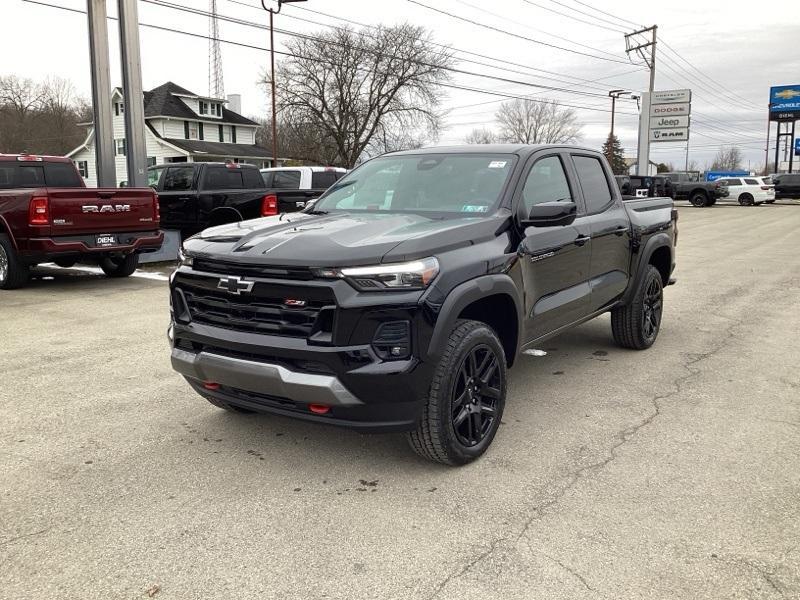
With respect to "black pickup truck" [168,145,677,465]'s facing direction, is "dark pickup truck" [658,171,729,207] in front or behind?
behind

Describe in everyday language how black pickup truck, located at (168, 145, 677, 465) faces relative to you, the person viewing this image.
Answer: facing the viewer and to the left of the viewer

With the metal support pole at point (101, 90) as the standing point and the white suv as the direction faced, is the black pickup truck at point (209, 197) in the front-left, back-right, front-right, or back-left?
front-right

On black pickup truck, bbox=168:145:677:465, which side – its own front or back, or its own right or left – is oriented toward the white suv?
back

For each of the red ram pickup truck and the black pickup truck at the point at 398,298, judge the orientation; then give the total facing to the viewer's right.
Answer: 0

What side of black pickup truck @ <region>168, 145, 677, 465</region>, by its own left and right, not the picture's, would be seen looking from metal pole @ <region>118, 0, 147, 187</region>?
right

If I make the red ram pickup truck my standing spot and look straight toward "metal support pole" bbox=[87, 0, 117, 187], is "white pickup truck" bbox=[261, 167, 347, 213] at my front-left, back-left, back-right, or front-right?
front-right

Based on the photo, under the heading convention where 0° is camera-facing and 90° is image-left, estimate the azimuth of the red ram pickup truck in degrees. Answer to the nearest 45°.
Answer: approximately 135°

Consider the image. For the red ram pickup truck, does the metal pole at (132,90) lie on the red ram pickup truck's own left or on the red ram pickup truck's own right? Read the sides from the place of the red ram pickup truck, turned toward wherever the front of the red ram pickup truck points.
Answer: on the red ram pickup truck's own right

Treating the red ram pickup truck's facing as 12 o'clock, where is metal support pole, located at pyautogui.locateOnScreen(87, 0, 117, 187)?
The metal support pole is roughly at 2 o'clock from the red ram pickup truck.

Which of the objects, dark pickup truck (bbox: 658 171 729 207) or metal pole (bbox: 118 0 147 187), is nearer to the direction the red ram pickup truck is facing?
the metal pole
